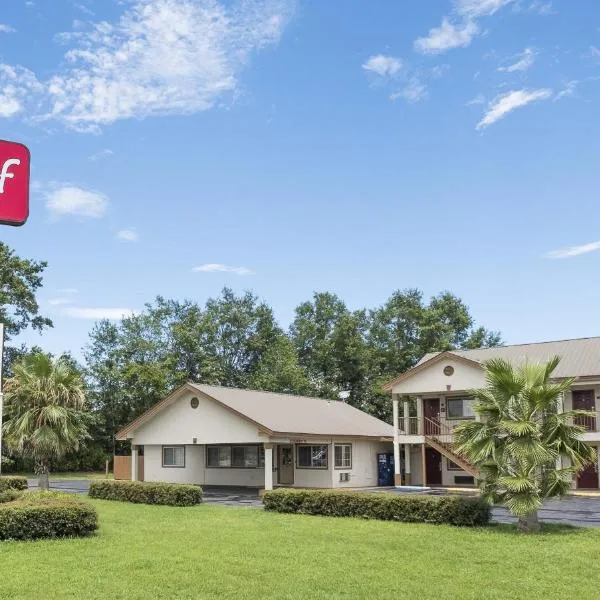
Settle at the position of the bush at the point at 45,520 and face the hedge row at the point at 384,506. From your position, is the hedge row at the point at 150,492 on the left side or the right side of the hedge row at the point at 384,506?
left

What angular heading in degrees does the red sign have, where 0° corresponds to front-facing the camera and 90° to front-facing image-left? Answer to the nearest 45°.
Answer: approximately 0°

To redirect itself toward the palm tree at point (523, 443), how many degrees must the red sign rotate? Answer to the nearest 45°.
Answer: approximately 135° to its left

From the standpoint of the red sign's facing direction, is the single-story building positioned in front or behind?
behind
